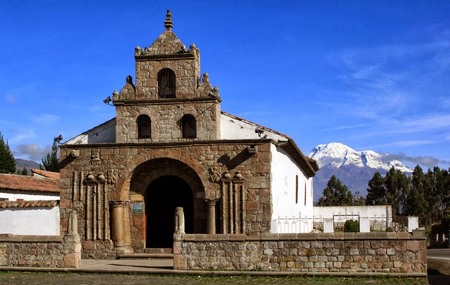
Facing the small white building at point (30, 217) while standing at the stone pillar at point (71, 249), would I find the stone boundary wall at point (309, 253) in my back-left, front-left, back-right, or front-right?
back-right

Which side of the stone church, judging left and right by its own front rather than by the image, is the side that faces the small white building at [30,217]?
right

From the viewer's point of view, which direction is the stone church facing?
toward the camera

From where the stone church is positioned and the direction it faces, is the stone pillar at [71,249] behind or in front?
in front

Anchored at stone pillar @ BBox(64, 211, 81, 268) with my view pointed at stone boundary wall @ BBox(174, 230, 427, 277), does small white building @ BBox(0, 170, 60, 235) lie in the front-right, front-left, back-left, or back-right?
back-left

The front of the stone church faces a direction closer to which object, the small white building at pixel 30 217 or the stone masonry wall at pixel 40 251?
the stone masonry wall

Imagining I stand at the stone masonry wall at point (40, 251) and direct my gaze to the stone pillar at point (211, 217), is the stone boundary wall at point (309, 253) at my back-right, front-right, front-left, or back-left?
front-right

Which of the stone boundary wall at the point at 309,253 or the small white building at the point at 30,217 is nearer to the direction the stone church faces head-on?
the stone boundary wall

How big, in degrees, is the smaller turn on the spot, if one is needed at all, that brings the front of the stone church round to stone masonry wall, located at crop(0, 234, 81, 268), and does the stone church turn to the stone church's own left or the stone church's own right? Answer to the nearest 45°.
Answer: approximately 45° to the stone church's own right

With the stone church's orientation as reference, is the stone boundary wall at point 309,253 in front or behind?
in front
